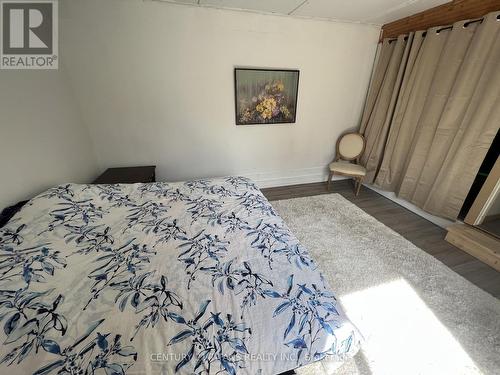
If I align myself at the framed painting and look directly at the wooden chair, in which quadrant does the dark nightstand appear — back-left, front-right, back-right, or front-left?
back-right

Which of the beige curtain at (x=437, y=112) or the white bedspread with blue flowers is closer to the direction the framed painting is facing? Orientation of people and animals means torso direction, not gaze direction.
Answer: the white bedspread with blue flowers

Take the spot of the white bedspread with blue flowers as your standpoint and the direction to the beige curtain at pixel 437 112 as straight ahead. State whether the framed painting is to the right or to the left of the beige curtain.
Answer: left

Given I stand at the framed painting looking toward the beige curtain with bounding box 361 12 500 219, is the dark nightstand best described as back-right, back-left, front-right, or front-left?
back-right

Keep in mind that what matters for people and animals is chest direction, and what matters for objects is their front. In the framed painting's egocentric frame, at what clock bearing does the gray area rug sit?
The gray area rug is roughly at 11 o'clock from the framed painting.

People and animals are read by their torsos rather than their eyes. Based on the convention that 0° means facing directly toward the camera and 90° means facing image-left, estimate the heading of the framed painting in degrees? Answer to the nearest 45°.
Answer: approximately 0°

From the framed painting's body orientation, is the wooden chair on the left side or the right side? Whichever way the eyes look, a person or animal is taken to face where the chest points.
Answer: on its left

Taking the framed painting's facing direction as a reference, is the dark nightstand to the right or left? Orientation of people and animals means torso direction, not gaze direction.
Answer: on its right

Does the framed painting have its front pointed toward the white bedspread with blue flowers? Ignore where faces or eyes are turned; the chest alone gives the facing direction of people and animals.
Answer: yes
